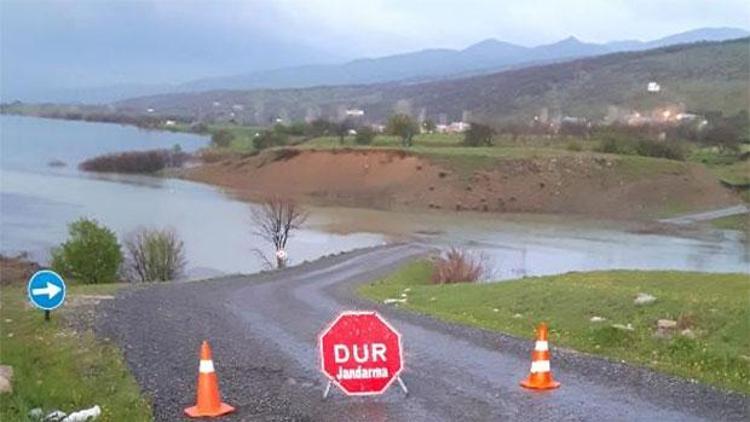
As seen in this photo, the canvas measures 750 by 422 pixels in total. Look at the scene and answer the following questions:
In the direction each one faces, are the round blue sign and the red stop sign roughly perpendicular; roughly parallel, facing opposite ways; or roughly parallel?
roughly parallel

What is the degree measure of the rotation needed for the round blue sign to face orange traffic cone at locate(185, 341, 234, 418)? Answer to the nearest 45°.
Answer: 0° — it already faces it

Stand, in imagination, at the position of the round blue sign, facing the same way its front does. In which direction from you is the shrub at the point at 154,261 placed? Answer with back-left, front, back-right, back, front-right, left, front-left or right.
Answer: back

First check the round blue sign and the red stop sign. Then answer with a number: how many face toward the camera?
2

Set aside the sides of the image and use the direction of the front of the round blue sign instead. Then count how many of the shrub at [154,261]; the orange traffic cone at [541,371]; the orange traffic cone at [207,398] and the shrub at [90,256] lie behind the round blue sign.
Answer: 2

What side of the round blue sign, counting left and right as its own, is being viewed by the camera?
front

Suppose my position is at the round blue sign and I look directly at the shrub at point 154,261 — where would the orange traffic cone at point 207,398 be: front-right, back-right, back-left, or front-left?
back-right

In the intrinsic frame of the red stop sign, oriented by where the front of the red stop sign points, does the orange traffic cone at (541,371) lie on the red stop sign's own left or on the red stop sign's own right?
on the red stop sign's own left

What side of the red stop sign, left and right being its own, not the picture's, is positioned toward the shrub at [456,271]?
back

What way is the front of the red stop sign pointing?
toward the camera

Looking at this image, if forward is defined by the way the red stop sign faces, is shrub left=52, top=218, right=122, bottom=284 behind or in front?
behind

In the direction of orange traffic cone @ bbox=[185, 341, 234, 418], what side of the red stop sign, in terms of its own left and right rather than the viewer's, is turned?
right
